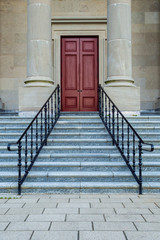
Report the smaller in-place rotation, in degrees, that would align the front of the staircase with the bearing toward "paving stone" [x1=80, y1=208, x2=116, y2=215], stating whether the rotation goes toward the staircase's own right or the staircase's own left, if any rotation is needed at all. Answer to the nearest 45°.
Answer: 0° — it already faces it

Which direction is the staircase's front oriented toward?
toward the camera

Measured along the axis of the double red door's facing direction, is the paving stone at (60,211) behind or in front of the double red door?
in front

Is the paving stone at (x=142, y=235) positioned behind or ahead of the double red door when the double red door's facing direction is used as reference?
ahead

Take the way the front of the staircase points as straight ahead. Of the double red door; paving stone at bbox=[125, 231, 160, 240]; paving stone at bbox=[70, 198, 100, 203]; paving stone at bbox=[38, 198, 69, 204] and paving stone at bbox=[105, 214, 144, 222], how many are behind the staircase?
1

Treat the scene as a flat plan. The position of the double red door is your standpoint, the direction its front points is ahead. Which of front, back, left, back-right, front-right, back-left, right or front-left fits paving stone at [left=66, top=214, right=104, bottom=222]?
front

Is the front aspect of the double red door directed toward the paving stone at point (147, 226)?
yes

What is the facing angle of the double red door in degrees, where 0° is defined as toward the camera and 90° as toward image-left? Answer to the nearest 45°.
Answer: approximately 0°

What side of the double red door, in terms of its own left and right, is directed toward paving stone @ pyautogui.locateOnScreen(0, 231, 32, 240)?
front

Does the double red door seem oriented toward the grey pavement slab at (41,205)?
yes

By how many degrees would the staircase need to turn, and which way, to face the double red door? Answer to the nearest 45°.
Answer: approximately 180°

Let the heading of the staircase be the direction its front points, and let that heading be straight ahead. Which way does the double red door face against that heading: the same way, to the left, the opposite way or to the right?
the same way

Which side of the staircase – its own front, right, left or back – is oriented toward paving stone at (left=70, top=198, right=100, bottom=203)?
front

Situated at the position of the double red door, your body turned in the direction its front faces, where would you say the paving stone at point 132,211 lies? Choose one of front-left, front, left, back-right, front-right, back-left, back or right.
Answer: front

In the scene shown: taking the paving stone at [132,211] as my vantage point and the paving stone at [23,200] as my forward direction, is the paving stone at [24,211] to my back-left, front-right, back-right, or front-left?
front-left
